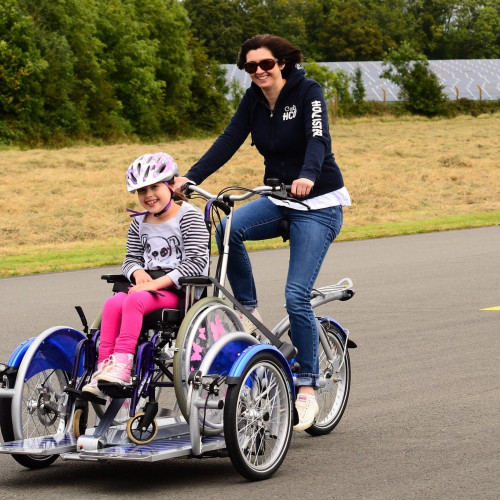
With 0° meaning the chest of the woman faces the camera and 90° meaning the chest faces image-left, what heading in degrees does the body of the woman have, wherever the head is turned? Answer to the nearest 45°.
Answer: approximately 45°

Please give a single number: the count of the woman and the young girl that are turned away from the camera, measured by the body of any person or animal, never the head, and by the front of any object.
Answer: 0

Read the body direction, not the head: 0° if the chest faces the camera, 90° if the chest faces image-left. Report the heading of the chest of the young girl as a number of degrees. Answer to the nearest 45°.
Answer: approximately 45°

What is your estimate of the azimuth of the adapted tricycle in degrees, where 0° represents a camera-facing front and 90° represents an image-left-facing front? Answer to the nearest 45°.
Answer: approximately 45°
